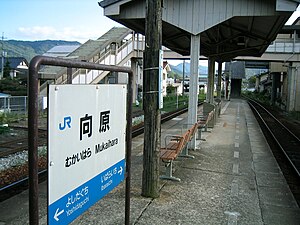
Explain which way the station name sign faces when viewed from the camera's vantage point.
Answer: facing the viewer and to the right of the viewer

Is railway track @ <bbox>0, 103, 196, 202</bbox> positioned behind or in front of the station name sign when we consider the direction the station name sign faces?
behind

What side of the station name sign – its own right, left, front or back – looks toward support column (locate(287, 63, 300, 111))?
left

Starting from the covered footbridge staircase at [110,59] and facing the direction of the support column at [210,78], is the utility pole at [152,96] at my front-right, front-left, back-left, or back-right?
front-right

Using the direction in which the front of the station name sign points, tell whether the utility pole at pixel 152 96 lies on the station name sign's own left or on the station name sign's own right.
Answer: on the station name sign's own left

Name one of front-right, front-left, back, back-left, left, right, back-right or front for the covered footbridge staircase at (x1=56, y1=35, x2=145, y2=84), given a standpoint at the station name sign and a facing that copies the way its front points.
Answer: back-left

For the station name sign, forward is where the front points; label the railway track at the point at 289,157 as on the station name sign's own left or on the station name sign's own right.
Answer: on the station name sign's own left

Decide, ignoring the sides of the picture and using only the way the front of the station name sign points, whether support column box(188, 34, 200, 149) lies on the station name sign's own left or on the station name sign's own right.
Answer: on the station name sign's own left

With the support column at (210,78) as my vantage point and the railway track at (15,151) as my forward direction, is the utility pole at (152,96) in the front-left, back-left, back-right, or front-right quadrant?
front-left
